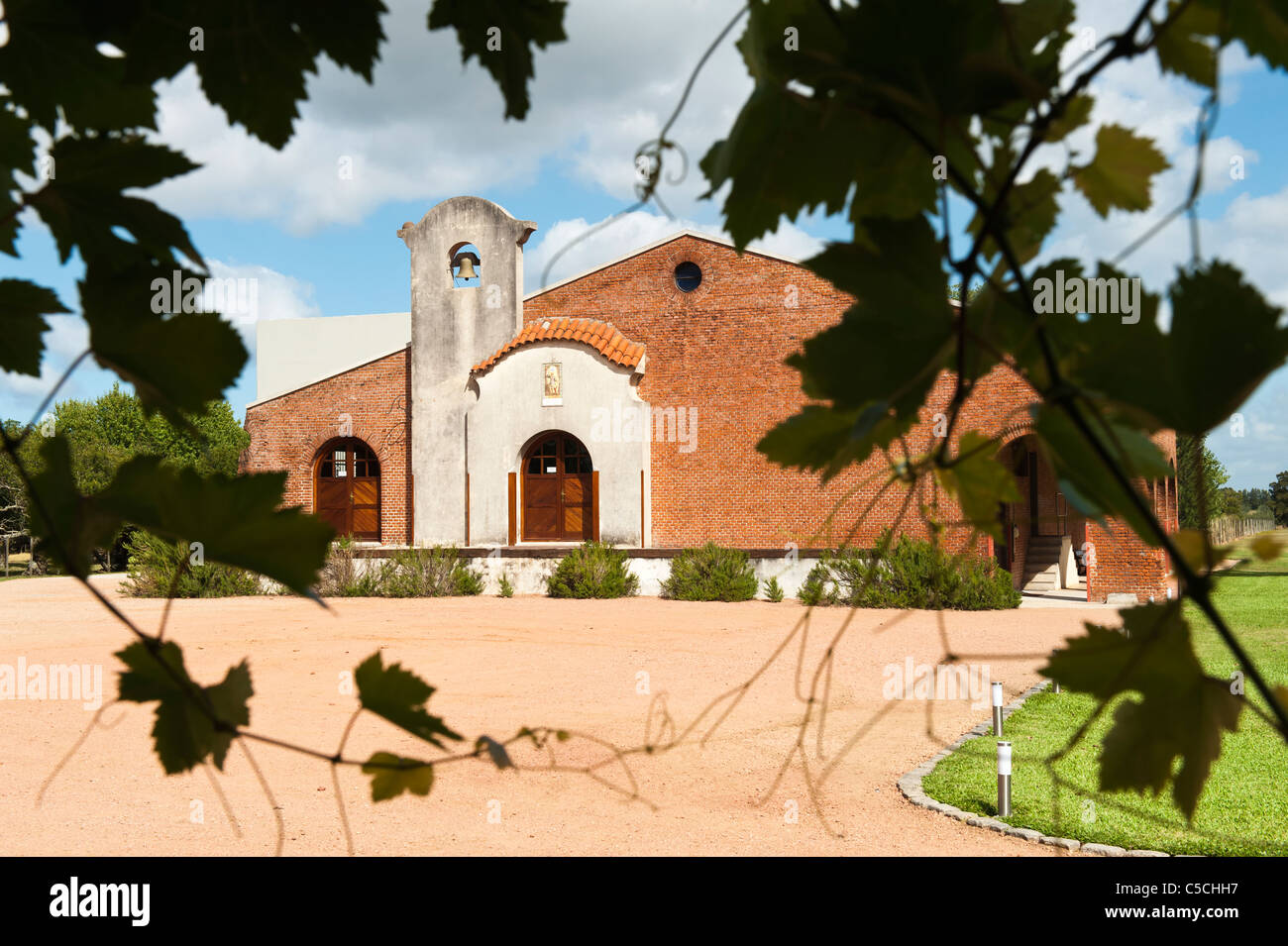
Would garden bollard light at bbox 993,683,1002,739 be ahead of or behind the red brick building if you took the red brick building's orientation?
ahead

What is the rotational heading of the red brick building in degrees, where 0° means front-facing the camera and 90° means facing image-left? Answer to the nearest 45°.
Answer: approximately 0°

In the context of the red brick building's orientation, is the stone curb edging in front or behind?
in front

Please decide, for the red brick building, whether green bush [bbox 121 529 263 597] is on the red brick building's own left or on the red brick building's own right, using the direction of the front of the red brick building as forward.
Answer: on the red brick building's own right
